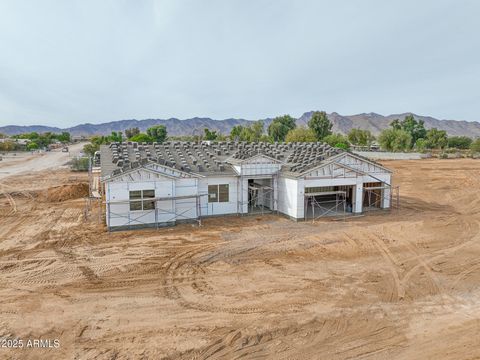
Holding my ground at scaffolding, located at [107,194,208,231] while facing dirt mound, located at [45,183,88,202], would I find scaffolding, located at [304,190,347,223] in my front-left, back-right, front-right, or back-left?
back-right

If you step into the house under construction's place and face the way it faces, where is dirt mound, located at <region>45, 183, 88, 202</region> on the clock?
The dirt mound is roughly at 4 o'clock from the house under construction.

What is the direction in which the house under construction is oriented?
toward the camera
